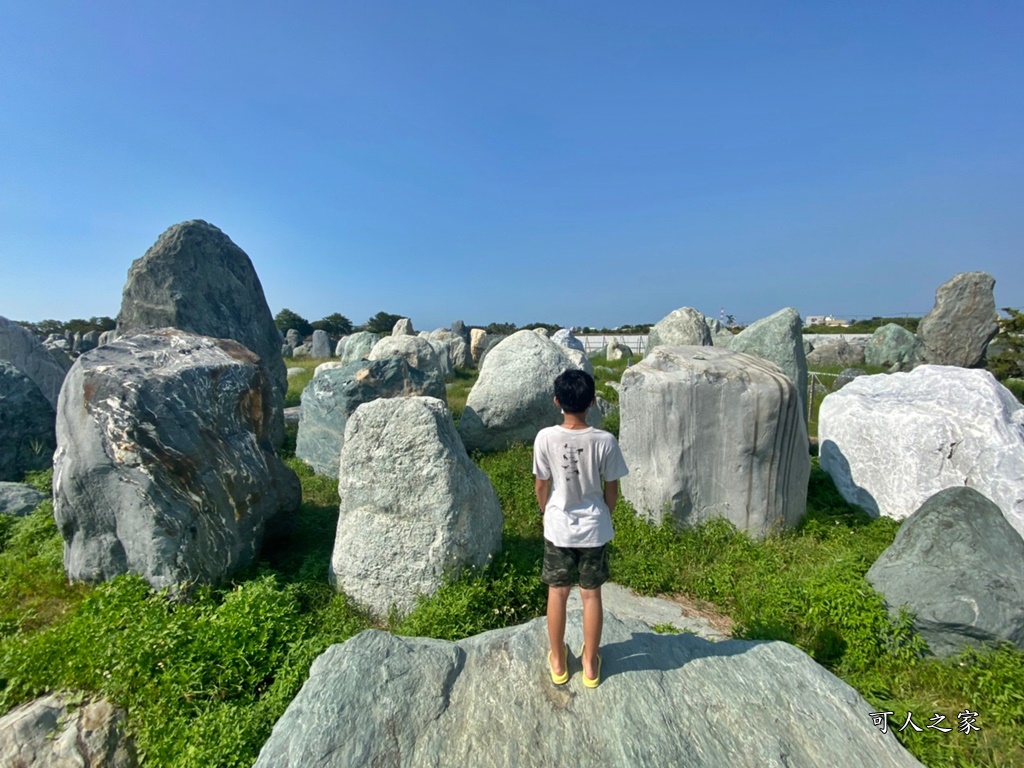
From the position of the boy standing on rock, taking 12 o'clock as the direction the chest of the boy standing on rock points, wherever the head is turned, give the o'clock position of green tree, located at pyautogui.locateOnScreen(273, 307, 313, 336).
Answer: The green tree is roughly at 11 o'clock from the boy standing on rock.

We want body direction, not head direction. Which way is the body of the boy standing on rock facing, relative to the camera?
away from the camera

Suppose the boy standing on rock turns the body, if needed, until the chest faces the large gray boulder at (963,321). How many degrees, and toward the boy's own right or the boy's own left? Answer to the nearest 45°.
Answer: approximately 45° to the boy's own right

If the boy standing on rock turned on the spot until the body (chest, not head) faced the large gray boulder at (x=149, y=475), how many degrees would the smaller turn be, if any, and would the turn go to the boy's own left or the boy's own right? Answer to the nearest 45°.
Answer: approximately 90° to the boy's own left

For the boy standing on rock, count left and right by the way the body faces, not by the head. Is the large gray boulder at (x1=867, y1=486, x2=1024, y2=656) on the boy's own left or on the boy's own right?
on the boy's own right

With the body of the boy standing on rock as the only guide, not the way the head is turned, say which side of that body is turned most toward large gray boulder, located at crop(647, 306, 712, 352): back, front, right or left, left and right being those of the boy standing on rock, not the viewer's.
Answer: front

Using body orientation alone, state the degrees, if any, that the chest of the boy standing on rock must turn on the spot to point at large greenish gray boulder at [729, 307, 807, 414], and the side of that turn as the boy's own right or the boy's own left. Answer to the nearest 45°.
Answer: approximately 45° to the boy's own right

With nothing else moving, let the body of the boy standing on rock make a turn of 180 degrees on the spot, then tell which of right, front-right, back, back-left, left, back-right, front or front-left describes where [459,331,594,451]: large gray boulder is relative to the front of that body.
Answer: back

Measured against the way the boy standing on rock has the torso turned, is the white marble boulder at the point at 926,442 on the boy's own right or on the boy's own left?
on the boy's own right

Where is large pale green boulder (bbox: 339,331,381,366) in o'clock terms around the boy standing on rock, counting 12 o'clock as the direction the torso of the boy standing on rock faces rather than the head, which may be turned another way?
The large pale green boulder is roughly at 11 o'clock from the boy standing on rock.

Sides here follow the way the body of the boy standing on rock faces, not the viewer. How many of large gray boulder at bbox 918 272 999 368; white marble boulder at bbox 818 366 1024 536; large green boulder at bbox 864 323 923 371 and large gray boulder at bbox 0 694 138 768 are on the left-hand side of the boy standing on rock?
1

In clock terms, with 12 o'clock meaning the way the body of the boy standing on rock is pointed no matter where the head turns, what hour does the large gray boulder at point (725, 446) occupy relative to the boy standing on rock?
The large gray boulder is roughly at 1 o'clock from the boy standing on rock.

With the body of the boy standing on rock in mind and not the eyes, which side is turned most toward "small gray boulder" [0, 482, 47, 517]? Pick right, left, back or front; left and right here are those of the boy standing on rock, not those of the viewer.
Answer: left

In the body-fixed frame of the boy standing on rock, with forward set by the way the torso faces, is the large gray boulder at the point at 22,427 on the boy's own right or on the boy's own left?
on the boy's own left

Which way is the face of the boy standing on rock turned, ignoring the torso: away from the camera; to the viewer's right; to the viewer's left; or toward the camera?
away from the camera

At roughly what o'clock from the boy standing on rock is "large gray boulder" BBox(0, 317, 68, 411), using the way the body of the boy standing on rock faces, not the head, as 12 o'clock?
The large gray boulder is roughly at 10 o'clock from the boy standing on rock.
